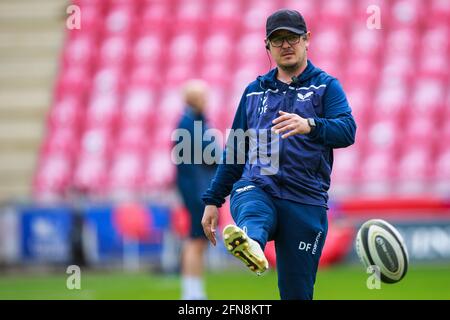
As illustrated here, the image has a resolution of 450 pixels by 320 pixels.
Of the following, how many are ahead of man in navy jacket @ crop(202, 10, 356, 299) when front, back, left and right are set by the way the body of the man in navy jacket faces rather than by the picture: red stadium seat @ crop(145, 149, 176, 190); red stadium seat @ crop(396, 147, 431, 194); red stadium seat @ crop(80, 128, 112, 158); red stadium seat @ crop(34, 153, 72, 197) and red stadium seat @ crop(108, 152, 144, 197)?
0

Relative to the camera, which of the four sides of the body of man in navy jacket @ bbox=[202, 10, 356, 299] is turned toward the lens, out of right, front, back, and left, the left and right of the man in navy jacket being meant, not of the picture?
front

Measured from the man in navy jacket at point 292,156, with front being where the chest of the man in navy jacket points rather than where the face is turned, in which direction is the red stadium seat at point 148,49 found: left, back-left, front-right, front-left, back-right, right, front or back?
back

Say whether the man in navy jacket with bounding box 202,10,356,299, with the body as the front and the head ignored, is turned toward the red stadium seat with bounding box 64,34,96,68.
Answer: no

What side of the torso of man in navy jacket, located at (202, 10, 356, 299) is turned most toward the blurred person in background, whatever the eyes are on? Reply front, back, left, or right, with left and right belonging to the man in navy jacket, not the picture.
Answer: back

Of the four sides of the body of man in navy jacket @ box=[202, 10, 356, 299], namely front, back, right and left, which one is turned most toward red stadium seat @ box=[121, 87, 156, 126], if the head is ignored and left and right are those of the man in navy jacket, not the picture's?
back

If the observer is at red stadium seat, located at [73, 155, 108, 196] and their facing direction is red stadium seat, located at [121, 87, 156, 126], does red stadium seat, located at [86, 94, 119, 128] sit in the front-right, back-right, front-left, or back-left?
front-left

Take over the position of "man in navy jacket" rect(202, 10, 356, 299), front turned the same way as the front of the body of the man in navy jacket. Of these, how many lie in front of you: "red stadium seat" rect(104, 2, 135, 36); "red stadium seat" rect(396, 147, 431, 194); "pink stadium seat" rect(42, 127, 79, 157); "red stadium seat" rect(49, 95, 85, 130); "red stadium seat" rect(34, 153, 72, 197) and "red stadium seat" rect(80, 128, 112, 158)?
0

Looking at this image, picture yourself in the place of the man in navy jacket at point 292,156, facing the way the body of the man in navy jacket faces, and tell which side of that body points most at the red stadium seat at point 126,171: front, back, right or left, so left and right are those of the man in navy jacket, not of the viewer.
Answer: back

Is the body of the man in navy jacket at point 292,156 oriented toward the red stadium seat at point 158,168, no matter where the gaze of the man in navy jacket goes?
no

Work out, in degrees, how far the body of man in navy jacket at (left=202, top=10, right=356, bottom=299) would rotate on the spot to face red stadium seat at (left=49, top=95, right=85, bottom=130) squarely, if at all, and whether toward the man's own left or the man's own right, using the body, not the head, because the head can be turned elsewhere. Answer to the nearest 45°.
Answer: approximately 180°

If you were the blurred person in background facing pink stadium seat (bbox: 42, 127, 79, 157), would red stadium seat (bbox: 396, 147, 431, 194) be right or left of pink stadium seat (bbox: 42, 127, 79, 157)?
right

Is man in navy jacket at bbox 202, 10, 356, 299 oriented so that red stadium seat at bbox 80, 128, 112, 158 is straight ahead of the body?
no

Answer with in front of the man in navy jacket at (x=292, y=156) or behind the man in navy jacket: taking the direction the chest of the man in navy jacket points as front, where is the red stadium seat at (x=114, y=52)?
behind

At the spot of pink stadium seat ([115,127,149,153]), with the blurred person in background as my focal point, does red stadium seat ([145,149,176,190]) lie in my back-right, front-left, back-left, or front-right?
front-left

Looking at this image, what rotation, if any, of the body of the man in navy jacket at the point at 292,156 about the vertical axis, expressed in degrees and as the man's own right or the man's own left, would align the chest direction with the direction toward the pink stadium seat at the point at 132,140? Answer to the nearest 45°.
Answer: approximately 180°

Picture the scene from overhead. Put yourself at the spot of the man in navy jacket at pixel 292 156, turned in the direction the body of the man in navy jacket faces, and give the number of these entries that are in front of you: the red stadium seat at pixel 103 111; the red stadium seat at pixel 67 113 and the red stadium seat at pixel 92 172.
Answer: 0

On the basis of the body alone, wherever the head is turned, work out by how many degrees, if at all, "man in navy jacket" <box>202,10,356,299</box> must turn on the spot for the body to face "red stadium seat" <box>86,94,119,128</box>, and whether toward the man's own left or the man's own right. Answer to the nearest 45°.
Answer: approximately 180°

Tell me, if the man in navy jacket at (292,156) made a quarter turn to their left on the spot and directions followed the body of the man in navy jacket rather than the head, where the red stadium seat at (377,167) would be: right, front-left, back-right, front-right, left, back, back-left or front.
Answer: left
